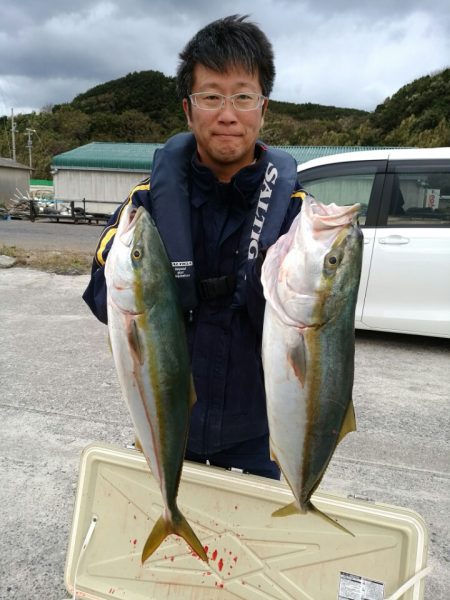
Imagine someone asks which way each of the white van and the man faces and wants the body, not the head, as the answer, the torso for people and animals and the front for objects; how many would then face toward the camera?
1

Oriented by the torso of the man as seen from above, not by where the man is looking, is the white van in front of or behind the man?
behind

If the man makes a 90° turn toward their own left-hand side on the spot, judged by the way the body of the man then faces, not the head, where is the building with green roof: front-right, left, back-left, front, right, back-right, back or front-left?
left

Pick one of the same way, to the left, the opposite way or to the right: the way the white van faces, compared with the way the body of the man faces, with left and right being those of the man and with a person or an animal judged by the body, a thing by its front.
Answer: to the right

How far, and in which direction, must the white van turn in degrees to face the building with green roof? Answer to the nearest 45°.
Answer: approximately 45° to its right

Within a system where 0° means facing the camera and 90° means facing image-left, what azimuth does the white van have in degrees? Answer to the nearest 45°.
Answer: approximately 90°

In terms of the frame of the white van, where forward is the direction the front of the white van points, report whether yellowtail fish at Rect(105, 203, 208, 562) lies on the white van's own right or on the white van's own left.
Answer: on the white van's own left

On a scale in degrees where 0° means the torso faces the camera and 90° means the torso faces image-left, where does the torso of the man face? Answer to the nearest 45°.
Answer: approximately 0°

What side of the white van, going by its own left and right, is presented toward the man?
left
